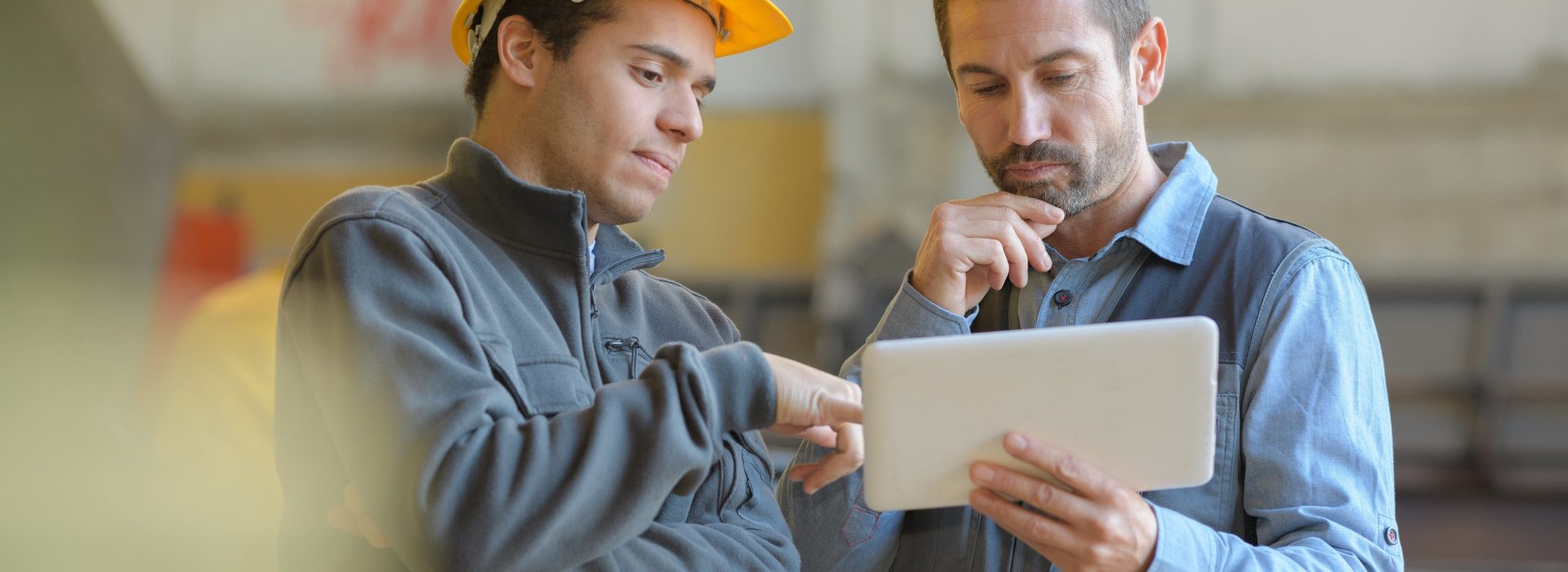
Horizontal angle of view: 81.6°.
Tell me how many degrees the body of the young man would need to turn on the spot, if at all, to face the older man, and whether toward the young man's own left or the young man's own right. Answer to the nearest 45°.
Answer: approximately 45° to the young man's own left

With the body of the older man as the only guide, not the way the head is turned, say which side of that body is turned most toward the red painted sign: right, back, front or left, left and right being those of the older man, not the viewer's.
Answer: right

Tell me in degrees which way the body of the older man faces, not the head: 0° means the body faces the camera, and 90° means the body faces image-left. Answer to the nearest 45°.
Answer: approximately 45°

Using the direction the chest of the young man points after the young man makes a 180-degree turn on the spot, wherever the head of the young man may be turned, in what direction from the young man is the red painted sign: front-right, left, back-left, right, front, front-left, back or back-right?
front-right
